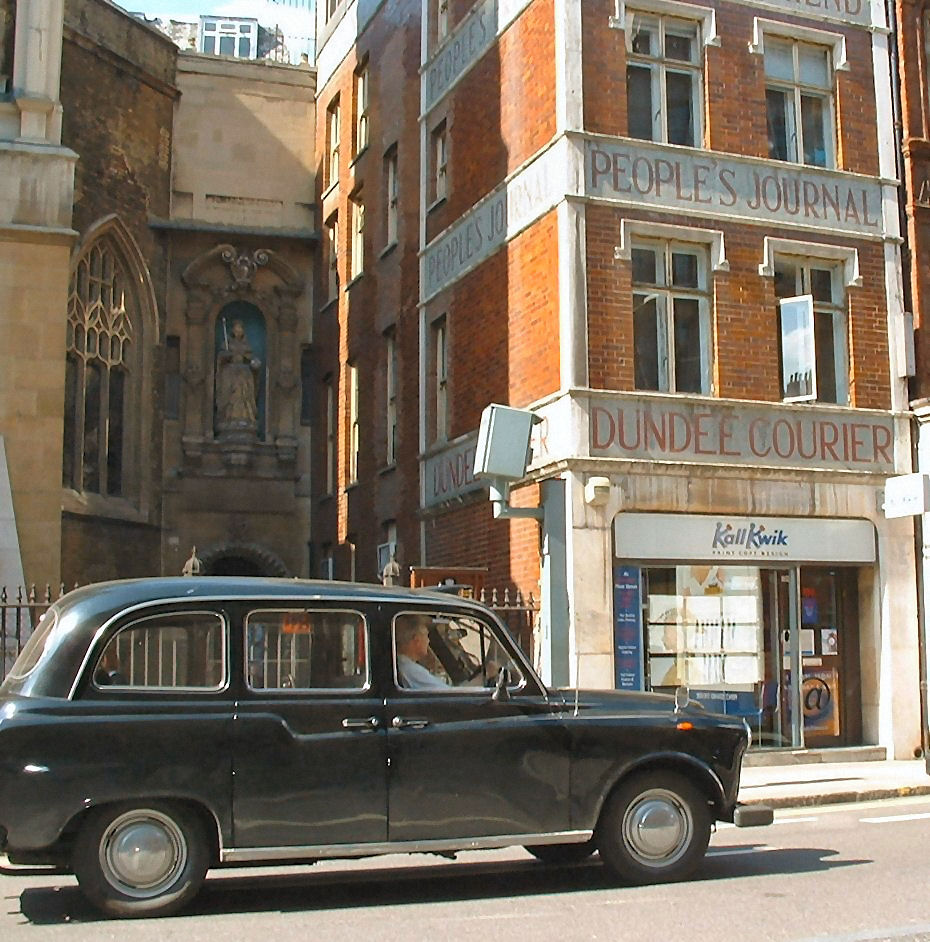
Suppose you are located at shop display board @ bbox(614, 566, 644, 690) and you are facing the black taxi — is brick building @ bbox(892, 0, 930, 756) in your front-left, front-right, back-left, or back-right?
back-left

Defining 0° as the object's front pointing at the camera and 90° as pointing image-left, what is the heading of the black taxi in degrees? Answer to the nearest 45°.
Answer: approximately 270°
